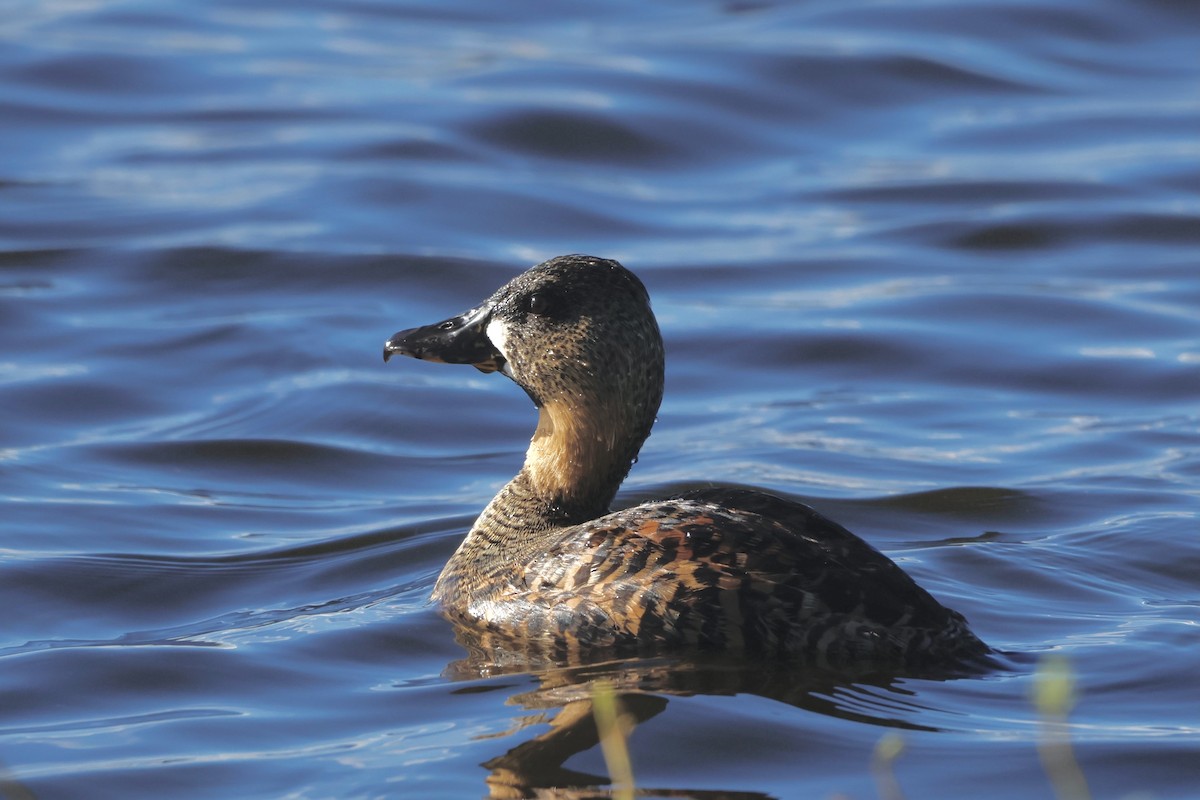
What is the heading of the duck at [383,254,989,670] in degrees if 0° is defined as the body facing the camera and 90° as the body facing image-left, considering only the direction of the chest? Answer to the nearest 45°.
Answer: approximately 90°
